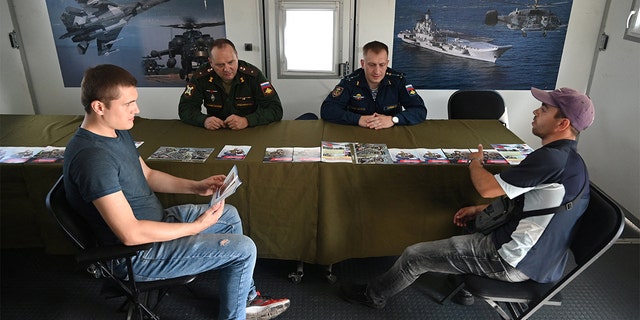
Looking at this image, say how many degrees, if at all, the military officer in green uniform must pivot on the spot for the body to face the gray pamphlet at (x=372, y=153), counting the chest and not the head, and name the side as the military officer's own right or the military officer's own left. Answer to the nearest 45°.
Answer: approximately 45° to the military officer's own left

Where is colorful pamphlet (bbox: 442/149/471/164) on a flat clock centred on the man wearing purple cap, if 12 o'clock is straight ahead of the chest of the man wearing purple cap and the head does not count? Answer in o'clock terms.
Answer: The colorful pamphlet is roughly at 2 o'clock from the man wearing purple cap.

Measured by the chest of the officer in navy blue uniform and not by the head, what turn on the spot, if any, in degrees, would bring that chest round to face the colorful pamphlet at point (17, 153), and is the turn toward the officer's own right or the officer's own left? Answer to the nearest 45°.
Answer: approximately 45° to the officer's own right

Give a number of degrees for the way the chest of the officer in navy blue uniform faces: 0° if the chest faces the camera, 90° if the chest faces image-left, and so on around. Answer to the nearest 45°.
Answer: approximately 0°

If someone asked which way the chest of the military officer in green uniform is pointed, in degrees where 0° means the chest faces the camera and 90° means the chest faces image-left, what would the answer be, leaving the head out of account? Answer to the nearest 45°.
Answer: approximately 0°

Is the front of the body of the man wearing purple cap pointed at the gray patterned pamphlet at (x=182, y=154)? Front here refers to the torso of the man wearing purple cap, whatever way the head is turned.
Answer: yes

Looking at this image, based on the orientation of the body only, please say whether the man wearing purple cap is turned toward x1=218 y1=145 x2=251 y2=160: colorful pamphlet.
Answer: yes

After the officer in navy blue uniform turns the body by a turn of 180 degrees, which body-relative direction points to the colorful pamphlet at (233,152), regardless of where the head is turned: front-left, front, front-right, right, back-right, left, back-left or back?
back-left

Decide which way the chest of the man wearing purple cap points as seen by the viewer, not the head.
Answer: to the viewer's left

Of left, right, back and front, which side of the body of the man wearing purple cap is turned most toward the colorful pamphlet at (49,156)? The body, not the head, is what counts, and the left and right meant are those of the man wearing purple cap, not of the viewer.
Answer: front

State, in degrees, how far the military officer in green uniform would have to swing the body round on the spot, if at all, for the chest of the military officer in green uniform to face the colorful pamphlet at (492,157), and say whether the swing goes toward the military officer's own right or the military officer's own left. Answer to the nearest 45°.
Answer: approximately 45° to the military officer's own left

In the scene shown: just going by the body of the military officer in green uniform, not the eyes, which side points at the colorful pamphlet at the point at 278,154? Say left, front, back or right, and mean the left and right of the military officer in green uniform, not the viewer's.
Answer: front
